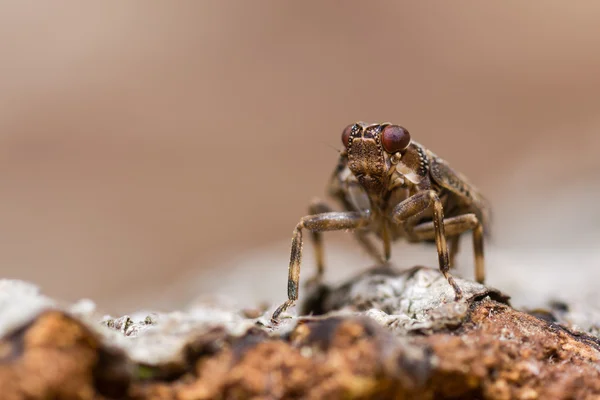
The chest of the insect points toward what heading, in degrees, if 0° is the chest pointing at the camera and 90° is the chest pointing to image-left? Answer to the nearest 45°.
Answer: approximately 45°
